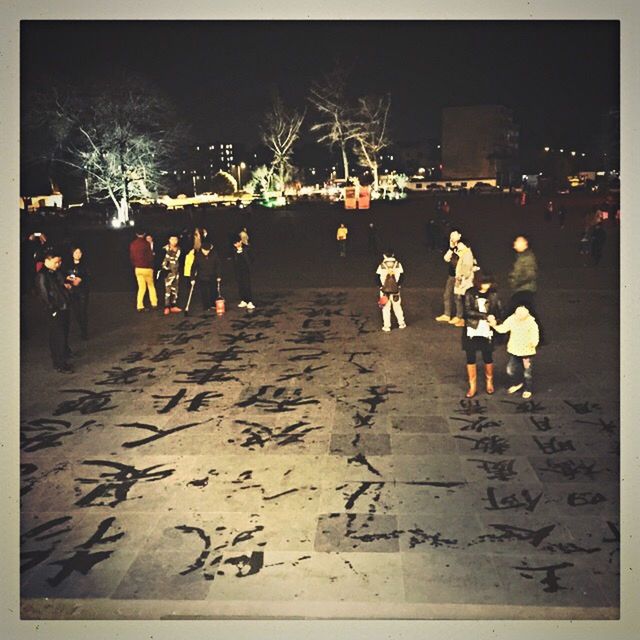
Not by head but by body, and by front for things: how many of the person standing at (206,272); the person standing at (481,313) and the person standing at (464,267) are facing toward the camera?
2

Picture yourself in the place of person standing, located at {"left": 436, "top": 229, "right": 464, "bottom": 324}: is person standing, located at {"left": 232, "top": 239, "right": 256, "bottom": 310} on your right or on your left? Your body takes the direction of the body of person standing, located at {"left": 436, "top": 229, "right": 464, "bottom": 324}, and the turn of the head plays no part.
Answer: on your right

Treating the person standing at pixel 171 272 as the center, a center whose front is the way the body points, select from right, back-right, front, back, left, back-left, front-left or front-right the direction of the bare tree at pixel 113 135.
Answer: back-left

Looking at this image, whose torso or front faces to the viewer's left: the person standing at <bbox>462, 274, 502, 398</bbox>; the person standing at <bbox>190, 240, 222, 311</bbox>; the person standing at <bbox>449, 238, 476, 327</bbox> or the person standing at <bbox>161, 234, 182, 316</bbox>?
the person standing at <bbox>449, 238, 476, 327</bbox>

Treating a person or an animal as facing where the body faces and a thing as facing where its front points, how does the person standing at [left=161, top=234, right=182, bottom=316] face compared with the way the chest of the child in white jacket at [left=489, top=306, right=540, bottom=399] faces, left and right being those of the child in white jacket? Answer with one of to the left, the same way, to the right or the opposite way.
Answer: to the left

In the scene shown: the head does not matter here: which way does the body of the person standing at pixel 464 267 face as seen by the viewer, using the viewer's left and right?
facing to the left of the viewer

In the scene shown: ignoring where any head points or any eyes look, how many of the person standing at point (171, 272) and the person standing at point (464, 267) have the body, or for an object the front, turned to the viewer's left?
1

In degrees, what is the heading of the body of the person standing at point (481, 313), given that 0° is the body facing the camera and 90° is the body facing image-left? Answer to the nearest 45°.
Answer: approximately 0°

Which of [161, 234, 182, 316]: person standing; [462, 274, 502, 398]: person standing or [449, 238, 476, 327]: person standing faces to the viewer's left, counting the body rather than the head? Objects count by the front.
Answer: [449, 238, 476, 327]: person standing

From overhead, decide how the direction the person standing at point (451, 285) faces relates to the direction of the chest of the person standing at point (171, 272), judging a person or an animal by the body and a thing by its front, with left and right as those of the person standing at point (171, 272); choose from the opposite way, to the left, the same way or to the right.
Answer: to the right

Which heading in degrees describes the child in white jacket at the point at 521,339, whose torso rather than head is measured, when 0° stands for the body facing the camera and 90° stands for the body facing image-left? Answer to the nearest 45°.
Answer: approximately 45°
